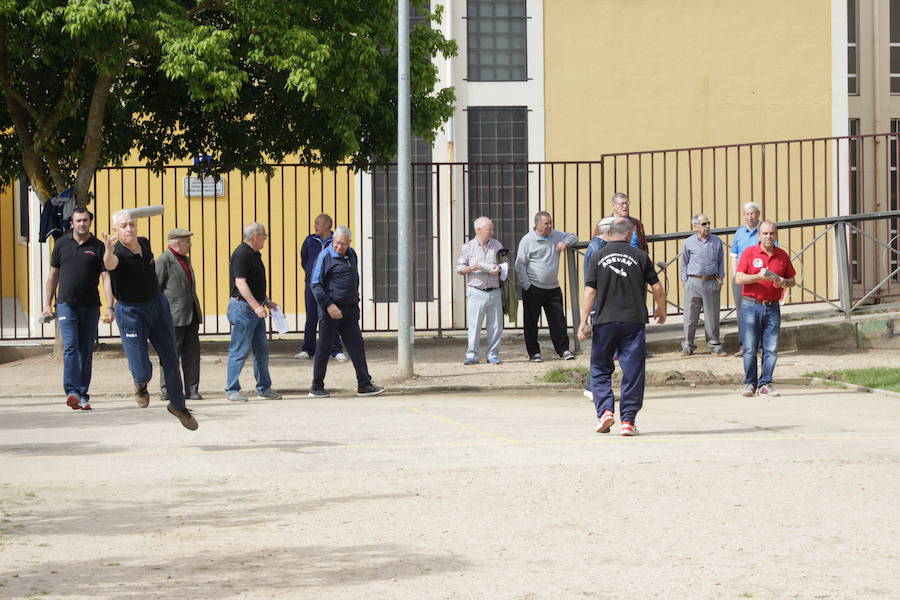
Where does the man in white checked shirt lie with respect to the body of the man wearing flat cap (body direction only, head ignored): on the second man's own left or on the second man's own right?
on the second man's own left

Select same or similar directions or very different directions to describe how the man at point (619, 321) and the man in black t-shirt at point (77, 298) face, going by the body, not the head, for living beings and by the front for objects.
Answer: very different directions

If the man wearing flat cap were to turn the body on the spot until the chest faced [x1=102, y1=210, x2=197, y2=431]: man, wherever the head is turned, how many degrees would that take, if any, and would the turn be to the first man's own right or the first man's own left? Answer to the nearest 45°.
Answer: approximately 45° to the first man's own right

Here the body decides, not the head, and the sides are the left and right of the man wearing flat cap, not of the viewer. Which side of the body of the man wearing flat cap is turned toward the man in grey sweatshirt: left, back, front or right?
left

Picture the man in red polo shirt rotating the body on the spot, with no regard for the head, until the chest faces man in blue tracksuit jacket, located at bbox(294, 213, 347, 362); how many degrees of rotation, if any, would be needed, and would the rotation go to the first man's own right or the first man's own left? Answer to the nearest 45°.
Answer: approximately 135° to the first man's own right

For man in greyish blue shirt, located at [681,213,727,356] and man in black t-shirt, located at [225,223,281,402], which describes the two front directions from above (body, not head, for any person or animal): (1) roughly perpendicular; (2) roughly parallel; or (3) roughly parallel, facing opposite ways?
roughly perpendicular

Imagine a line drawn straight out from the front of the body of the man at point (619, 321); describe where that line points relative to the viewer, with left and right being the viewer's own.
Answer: facing away from the viewer

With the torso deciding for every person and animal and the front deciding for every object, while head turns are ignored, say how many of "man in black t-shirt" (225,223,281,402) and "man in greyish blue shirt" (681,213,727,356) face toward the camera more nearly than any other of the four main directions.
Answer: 1

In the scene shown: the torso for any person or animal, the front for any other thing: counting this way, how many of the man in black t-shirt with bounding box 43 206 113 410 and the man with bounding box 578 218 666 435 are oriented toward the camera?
1

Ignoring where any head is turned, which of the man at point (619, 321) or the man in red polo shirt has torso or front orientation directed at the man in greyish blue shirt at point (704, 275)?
the man

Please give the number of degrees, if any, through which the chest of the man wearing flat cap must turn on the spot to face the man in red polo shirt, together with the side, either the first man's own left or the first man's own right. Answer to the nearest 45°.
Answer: approximately 45° to the first man's own left
